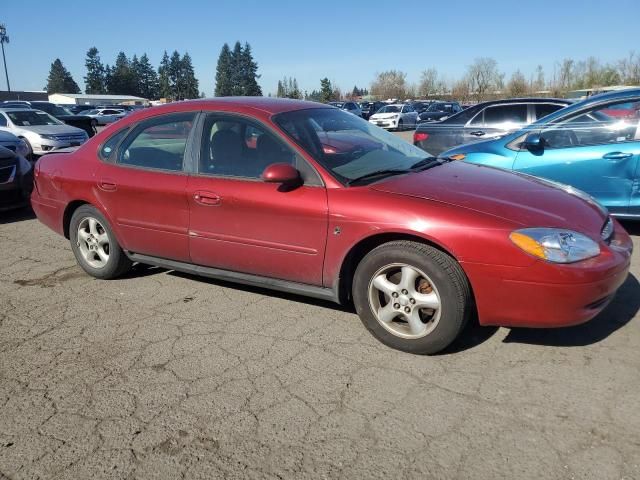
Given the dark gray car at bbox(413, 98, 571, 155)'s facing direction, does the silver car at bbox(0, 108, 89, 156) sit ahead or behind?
behind

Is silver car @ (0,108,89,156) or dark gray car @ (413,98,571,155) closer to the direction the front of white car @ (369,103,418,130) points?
the silver car

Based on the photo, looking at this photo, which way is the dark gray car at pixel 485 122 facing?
to the viewer's right

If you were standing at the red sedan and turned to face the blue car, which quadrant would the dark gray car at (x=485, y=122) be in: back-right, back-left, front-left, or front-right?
front-left

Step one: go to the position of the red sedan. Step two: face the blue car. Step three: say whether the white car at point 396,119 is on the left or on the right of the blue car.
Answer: left

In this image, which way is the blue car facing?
to the viewer's left

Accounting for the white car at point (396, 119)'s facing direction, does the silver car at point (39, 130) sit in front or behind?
in front

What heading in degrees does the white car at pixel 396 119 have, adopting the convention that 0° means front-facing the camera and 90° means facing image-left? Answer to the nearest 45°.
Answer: approximately 45°

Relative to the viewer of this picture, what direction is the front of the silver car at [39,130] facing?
facing the viewer and to the right of the viewer

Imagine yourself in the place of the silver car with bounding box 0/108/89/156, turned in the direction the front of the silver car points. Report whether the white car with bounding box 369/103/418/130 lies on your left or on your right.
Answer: on your left

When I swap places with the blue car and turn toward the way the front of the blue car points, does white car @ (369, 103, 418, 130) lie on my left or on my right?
on my right

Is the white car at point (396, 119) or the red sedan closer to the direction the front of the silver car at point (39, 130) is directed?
the red sedan

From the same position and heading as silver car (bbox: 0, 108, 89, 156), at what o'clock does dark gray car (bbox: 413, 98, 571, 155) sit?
The dark gray car is roughly at 12 o'clock from the silver car.

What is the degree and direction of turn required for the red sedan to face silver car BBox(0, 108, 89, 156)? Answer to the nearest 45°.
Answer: approximately 180°

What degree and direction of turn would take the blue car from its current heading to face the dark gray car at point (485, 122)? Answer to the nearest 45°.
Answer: approximately 90° to its right

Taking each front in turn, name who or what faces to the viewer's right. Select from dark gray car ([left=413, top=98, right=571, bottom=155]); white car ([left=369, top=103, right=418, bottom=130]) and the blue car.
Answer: the dark gray car
